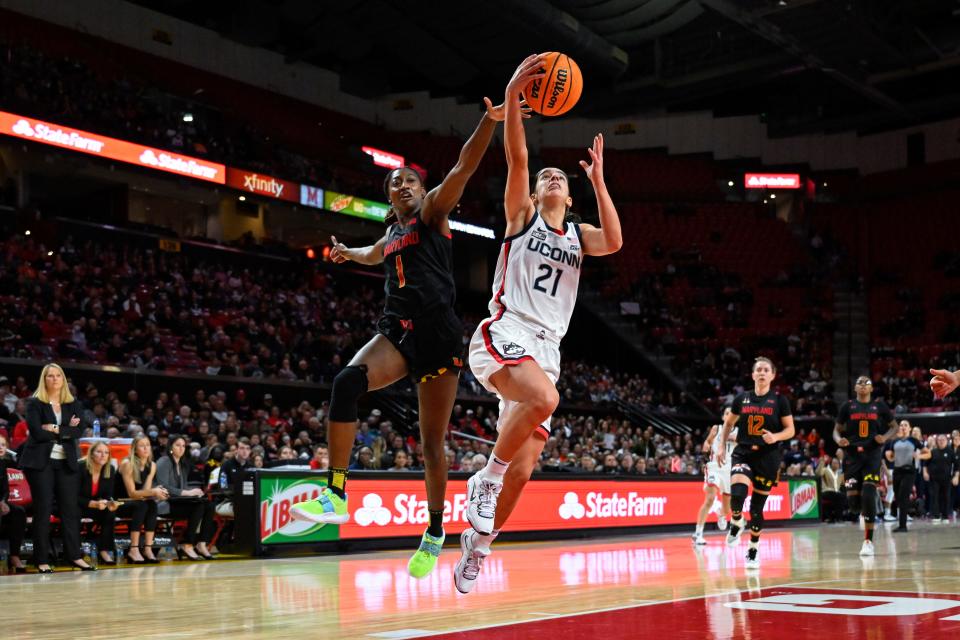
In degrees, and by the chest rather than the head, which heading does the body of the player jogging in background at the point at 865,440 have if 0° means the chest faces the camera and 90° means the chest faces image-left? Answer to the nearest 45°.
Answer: approximately 0°

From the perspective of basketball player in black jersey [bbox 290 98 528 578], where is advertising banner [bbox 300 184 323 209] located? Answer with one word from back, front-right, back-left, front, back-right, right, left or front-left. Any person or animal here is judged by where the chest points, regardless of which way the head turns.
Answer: back-right

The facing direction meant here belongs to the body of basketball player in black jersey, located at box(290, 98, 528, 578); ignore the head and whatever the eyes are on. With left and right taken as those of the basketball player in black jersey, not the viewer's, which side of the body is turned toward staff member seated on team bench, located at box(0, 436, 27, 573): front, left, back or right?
right

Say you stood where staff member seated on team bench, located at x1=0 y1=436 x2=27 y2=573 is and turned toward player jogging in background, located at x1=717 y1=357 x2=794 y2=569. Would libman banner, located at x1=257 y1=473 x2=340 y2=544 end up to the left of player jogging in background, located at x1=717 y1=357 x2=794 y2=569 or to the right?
left
